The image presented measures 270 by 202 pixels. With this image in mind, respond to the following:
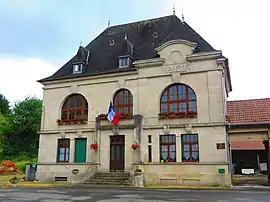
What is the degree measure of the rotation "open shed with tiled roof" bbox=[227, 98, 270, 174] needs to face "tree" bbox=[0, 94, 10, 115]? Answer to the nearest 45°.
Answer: approximately 135° to its right

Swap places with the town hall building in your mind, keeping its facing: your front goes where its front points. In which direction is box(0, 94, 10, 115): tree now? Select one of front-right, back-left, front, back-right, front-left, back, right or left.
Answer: back-right

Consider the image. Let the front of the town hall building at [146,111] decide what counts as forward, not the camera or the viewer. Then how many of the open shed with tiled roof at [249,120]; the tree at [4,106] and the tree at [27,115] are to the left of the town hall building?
1

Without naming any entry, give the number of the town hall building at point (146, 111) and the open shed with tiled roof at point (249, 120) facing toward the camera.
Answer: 2

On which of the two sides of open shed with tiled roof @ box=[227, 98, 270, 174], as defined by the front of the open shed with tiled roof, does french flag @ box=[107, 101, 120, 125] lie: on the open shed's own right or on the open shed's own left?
on the open shed's own right

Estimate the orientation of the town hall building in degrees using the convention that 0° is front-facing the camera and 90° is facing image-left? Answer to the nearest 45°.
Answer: approximately 0°

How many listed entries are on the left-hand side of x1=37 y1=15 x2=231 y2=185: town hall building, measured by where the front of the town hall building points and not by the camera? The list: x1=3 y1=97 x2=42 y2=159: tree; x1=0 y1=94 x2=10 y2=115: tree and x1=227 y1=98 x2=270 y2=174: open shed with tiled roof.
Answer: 1

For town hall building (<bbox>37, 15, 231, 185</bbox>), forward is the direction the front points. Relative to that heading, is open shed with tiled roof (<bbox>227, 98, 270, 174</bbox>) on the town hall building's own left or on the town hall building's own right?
on the town hall building's own left
